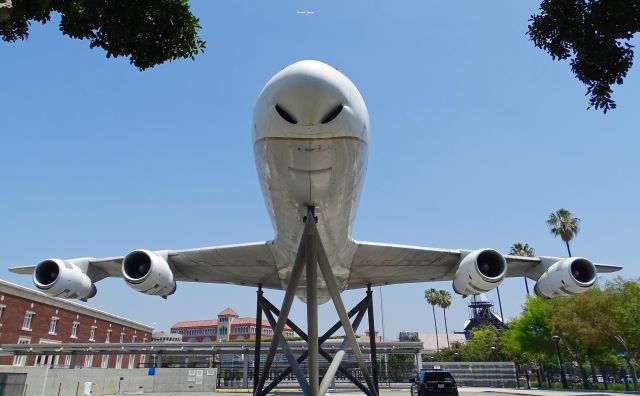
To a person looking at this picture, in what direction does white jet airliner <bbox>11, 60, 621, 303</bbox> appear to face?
facing the viewer

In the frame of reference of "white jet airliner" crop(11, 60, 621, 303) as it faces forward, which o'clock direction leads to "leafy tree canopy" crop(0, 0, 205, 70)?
The leafy tree canopy is roughly at 1 o'clock from the white jet airliner.

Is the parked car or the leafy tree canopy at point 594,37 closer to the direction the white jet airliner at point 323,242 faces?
the leafy tree canopy

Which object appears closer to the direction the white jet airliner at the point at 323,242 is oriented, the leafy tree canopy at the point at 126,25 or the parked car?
the leafy tree canopy

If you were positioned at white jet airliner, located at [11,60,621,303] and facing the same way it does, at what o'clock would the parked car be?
The parked car is roughly at 7 o'clock from the white jet airliner.

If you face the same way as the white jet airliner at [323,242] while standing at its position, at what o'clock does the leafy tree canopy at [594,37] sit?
The leafy tree canopy is roughly at 11 o'clock from the white jet airliner.

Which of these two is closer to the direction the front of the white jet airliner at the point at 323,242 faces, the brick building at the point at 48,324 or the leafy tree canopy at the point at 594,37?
the leafy tree canopy

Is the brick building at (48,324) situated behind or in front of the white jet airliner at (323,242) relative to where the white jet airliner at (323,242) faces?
behind
